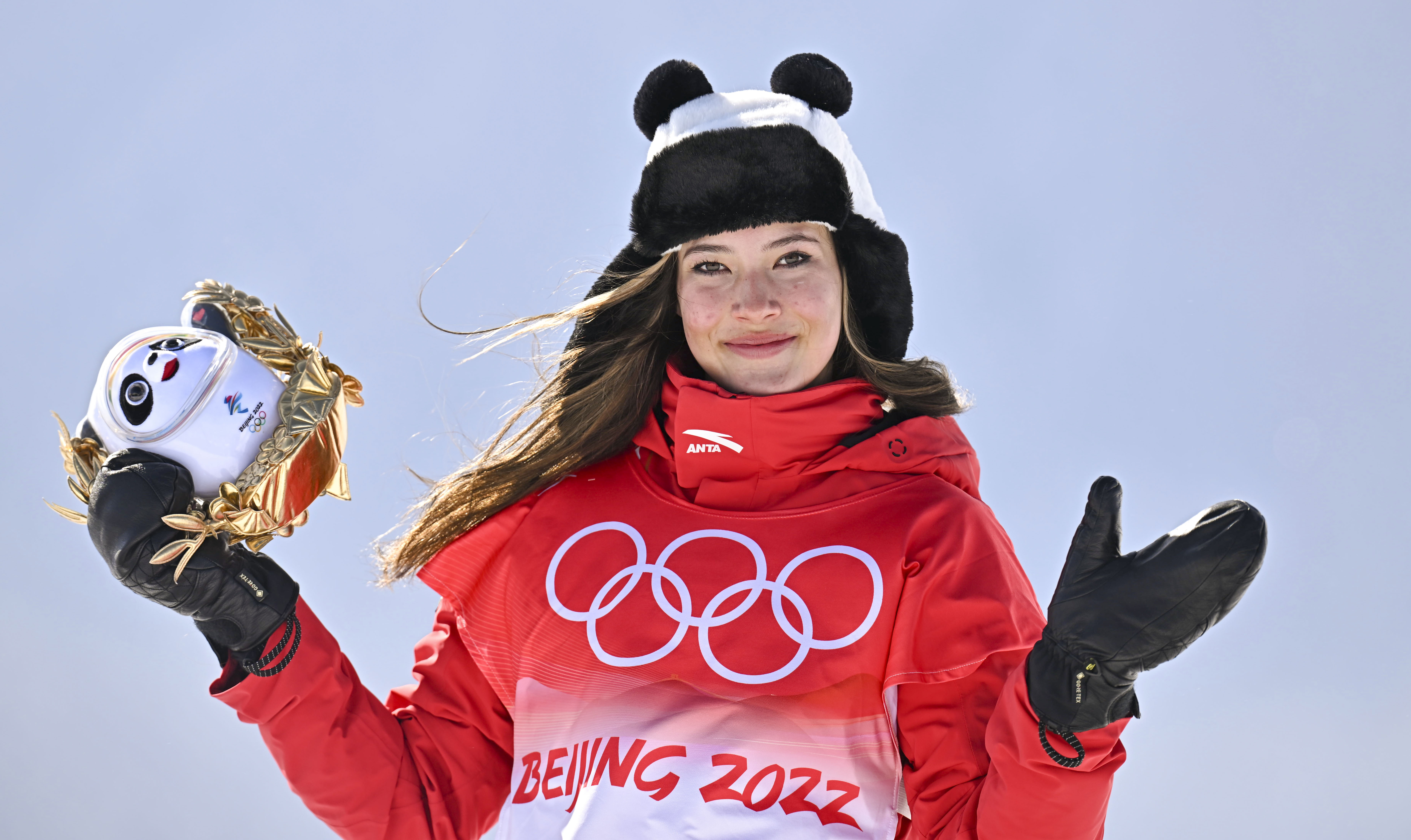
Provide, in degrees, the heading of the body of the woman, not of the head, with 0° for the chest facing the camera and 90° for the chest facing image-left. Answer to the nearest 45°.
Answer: approximately 0°
